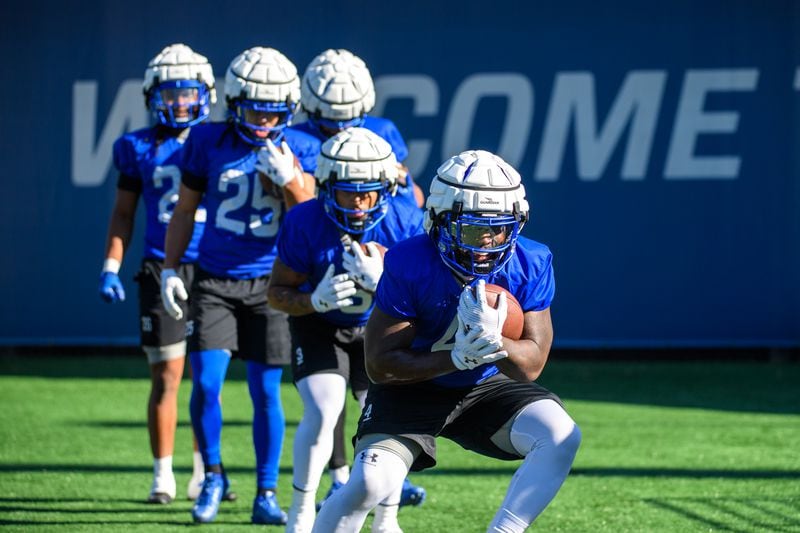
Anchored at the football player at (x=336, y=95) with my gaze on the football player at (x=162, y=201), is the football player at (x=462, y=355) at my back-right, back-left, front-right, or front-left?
back-left

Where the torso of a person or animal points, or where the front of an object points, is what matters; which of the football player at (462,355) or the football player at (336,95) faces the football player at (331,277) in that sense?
the football player at (336,95)

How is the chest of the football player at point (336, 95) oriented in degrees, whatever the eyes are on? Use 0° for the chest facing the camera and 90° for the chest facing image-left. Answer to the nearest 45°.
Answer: approximately 0°

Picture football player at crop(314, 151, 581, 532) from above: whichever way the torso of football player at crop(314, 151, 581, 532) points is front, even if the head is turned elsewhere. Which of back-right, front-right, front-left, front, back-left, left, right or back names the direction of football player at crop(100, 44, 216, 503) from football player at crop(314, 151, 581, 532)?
back-right

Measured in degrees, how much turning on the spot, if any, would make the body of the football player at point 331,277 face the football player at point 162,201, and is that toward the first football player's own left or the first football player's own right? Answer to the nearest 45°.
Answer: approximately 135° to the first football player's own right

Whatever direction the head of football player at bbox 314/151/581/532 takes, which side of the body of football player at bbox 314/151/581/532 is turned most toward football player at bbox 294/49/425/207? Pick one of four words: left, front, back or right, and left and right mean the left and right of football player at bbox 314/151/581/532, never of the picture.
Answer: back

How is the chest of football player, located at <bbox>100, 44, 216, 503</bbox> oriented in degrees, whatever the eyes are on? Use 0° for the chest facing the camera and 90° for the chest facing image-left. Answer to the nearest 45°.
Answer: approximately 0°
